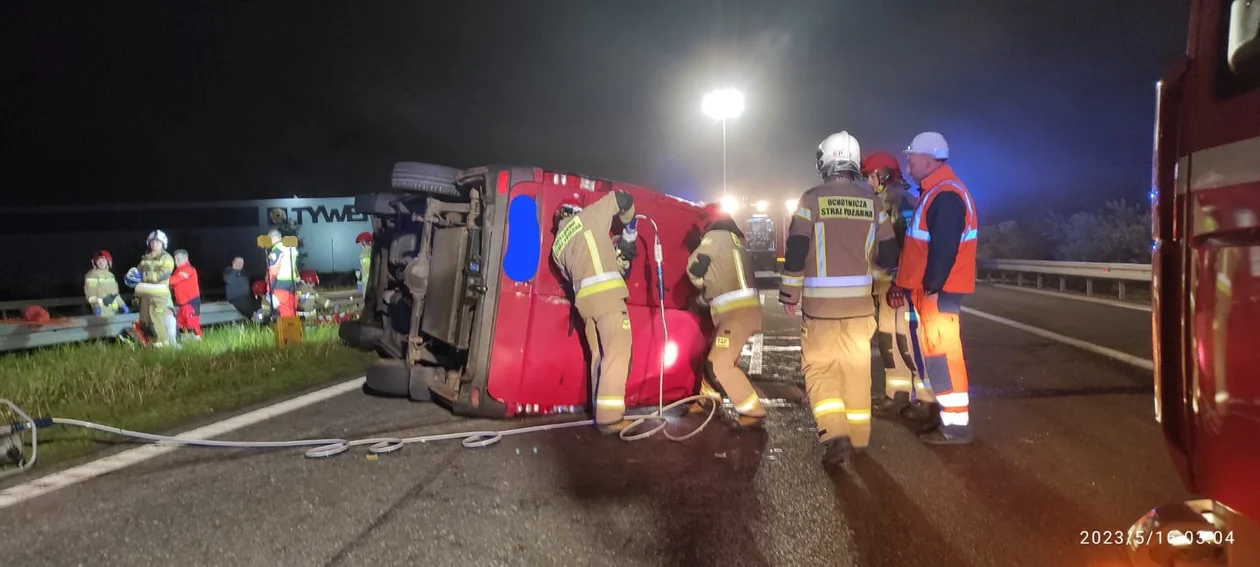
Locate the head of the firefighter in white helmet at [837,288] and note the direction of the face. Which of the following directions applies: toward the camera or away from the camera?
away from the camera

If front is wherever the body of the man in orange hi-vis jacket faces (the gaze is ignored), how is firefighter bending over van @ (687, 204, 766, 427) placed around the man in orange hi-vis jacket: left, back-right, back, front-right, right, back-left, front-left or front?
front

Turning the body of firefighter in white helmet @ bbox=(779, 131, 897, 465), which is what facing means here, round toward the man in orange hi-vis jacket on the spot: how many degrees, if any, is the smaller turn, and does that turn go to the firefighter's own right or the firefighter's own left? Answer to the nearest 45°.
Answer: approximately 45° to the firefighter's own right

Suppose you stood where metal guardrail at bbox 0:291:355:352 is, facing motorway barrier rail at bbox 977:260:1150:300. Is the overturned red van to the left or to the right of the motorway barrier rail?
right

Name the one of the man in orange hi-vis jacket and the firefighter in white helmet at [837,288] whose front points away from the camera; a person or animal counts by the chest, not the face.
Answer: the firefighter in white helmet

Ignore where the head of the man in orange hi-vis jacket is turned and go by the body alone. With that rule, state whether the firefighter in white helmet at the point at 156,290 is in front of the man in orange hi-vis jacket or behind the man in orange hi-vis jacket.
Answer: in front

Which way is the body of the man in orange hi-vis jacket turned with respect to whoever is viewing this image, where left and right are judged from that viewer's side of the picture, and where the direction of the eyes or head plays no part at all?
facing to the left of the viewer

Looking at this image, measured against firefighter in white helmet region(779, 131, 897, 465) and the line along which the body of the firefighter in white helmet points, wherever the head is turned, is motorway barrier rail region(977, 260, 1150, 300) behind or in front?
in front

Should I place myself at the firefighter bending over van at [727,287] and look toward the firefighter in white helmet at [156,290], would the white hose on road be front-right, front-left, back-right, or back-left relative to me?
front-left

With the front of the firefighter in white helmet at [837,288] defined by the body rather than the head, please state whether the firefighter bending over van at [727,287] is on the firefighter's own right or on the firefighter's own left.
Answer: on the firefighter's own left

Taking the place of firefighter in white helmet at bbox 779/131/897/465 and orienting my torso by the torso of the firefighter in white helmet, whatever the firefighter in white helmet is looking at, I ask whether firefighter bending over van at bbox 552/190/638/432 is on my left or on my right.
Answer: on my left

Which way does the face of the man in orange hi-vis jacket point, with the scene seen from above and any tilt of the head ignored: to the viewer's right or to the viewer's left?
to the viewer's left

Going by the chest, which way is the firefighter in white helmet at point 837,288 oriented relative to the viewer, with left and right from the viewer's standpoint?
facing away from the viewer

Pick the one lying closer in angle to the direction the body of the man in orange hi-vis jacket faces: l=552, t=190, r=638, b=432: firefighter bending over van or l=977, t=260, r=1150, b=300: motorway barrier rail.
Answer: the firefighter bending over van

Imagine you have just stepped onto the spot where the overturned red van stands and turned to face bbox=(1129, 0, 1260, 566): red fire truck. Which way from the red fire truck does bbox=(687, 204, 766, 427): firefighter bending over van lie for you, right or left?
left
